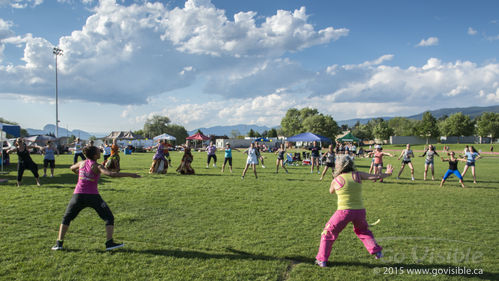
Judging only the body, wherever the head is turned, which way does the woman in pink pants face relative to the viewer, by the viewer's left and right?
facing away from the viewer

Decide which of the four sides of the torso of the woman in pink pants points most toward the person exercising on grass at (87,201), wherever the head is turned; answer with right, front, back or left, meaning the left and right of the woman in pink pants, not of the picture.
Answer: left
